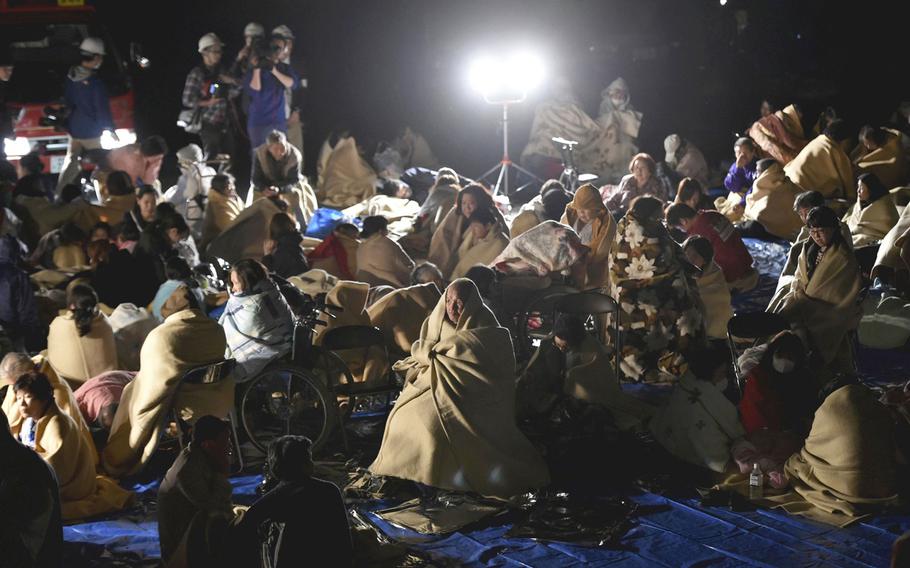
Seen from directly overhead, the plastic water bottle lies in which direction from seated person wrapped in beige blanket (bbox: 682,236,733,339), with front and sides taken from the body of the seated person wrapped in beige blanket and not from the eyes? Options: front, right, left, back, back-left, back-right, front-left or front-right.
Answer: left

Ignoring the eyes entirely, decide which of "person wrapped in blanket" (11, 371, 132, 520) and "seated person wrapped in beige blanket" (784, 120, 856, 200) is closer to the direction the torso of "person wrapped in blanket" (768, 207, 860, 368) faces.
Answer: the person wrapped in blanket

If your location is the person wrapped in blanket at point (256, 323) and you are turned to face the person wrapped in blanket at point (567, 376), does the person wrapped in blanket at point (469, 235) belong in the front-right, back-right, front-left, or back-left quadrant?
front-left

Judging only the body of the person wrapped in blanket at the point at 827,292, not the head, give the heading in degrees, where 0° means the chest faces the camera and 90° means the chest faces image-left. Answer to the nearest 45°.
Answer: approximately 45°

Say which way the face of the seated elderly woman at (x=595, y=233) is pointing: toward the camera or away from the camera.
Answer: toward the camera

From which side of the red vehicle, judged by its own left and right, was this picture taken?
front

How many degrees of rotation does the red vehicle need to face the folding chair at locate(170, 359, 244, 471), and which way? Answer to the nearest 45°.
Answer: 0° — it already faces it

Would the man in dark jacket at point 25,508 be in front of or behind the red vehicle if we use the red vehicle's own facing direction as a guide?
in front
